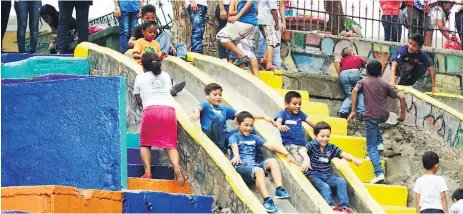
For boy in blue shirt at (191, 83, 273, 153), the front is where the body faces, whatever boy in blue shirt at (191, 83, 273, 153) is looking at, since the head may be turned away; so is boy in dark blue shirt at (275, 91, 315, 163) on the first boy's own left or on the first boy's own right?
on the first boy's own left

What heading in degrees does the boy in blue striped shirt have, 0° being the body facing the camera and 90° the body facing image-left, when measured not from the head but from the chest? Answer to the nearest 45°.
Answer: approximately 315°

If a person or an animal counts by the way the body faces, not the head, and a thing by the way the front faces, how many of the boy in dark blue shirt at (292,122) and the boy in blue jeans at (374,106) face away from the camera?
1

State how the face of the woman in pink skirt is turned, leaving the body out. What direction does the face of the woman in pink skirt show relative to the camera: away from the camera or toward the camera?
away from the camera

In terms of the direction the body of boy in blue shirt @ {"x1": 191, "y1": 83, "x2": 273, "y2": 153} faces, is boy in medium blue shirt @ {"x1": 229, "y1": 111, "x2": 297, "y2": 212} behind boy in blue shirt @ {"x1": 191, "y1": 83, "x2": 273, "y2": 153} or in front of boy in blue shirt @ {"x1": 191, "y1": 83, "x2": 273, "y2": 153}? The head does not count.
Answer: in front
